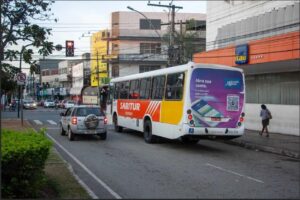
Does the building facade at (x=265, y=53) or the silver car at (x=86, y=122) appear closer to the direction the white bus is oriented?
the silver car

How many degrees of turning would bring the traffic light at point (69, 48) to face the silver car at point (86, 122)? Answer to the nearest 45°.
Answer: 0° — it already faces it

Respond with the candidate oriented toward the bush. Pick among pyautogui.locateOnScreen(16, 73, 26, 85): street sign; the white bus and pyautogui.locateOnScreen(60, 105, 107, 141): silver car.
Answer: the street sign

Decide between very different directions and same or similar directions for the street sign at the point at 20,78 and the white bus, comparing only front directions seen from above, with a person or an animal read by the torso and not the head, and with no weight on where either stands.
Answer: very different directions

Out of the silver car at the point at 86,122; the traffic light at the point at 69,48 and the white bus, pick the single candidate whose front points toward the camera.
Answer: the traffic light

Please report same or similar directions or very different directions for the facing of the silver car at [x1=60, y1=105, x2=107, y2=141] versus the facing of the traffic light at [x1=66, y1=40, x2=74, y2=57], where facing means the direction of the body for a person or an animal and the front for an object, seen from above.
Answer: very different directions

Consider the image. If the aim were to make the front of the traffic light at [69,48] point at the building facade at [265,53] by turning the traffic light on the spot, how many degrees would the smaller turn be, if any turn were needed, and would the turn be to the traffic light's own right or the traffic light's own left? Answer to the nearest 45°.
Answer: approximately 45° to the traffic light's own left

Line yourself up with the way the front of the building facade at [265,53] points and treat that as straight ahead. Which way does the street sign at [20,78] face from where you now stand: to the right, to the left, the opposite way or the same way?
to the left

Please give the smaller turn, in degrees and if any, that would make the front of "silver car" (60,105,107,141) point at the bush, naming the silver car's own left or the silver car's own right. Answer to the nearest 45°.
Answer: approximately 180°

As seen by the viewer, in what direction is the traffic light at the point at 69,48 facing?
toward the camera

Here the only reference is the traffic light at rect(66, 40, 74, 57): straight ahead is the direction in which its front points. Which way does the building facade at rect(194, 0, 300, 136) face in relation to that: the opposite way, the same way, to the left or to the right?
to the right

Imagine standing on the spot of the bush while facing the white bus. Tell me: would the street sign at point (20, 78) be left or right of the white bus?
left

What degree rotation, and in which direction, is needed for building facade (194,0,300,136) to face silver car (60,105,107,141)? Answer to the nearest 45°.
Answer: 0° — it already faces it

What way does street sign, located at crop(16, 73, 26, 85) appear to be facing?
toward the camera

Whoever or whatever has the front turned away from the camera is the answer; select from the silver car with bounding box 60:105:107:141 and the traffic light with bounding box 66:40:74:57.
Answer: the silver car

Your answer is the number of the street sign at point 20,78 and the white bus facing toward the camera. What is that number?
1

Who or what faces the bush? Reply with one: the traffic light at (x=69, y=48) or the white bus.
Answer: the traffic light

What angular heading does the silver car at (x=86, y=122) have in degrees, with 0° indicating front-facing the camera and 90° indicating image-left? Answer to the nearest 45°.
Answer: approximately 180°

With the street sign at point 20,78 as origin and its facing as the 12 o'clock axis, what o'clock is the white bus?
The white bus is roughly at 11 o'clock from the street sign.
